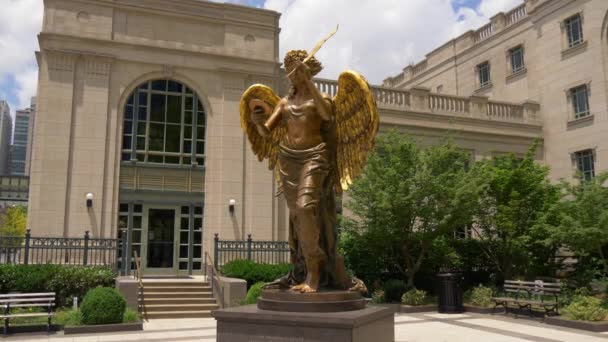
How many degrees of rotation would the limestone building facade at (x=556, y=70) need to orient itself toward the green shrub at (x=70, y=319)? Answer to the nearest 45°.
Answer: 0° — it already faces it

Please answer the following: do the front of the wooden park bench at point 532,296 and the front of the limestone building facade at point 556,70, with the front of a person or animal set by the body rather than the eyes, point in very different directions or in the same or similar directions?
same or similar directions

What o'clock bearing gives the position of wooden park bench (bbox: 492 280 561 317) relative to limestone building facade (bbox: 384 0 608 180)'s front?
The wooden park bench is roughly at 11 o'clock from the limestone building facade.

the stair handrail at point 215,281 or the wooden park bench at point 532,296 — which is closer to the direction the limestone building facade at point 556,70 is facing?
the stair handrail

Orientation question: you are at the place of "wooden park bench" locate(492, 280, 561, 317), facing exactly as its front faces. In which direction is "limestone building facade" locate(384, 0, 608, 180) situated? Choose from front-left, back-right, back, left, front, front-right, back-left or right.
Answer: back-right

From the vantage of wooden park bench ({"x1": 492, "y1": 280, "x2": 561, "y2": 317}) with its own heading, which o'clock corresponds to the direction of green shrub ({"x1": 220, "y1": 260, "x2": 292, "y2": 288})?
The green shrub is roughly at 1 o'clock from the wooden park bench.

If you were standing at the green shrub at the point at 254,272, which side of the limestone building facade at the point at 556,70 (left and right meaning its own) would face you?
front

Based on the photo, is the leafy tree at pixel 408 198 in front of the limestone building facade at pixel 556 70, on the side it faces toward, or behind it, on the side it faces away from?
in front

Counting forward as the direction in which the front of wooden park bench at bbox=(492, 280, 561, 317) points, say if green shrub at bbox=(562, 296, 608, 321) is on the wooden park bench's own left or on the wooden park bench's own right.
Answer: on the wooden park bench's own left

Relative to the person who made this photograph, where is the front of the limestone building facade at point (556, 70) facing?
facing the viewer and to the left of the viewer

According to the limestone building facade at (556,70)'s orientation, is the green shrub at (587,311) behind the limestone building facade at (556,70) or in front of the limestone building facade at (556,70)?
in front

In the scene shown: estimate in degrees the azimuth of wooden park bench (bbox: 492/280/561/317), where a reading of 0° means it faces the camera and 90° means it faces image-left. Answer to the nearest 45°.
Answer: approximately 45°

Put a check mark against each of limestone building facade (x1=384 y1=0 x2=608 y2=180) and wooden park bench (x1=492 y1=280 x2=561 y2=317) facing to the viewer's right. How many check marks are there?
0
